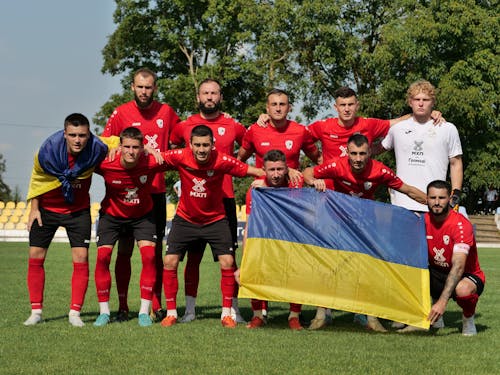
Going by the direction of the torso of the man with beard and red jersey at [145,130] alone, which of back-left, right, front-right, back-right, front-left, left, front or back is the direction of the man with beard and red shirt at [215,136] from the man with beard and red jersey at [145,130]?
left

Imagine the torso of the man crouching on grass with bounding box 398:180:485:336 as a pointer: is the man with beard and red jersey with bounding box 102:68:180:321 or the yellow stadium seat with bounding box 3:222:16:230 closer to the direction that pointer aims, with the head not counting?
the man with beard and red jersey

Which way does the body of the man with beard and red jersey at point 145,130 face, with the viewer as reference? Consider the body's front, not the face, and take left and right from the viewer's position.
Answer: facing the viewer

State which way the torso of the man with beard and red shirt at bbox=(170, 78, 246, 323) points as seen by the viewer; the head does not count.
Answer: toward the camera

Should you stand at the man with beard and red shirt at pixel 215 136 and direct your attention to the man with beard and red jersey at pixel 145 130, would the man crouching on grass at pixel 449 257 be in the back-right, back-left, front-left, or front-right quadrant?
back-left

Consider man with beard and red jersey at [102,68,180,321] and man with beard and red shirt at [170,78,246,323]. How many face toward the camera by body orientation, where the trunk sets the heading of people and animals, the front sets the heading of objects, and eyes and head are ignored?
2

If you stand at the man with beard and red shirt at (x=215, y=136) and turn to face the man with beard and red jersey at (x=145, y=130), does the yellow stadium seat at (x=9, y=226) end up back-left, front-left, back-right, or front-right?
front-right

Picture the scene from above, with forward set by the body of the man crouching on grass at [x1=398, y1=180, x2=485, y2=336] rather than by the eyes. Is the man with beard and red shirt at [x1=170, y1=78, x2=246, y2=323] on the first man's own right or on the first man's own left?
on the first man's own right

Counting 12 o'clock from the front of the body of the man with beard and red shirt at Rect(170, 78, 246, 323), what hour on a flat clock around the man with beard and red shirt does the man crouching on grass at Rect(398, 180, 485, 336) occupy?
The man crouching on grass is roughly at 10 o'clock from the man with beard and red shirt.

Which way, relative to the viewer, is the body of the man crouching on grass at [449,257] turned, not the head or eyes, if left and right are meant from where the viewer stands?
facing the viewer and to the left of the viewer

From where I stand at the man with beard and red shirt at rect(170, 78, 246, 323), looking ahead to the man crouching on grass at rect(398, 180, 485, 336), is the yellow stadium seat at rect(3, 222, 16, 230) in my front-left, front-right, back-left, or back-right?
back-left

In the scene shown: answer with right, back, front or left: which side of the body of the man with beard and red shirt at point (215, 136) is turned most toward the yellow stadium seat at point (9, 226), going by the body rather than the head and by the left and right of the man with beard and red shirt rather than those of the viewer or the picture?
back
